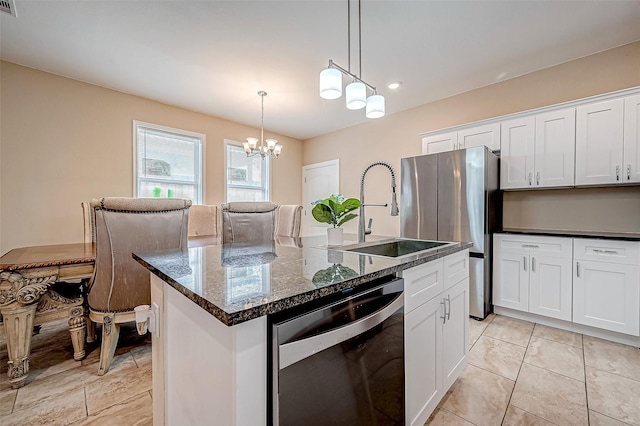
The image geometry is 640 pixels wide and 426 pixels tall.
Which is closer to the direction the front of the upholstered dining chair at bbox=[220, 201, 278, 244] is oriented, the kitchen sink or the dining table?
the dining table

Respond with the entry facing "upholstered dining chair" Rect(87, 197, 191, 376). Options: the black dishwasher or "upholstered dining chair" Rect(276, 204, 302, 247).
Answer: "upholstered dining chair" Rect(276, 204, 302, 247)

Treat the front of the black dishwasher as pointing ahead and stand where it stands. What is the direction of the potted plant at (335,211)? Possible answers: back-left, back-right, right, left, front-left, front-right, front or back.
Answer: back-left

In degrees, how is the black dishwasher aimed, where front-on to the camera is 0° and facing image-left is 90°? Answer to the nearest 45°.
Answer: approximately 315°

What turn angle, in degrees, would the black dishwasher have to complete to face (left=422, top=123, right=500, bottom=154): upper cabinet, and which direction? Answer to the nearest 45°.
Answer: approximately 90° to its left

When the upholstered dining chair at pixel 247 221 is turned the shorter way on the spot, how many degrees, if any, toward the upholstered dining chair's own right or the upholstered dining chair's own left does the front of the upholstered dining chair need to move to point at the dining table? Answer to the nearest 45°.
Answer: approximately 45° to the upholstered dining chair's own left

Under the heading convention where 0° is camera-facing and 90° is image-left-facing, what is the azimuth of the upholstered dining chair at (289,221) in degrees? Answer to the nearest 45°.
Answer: approximately 45°

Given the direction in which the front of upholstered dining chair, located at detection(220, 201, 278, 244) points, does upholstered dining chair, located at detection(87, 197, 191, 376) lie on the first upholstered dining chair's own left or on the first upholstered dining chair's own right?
on the first upholstered dining chair's own left

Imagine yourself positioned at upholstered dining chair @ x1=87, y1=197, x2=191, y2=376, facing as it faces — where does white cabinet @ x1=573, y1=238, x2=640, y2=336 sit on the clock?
The white cabinet is roughly at 4 o'clock from the upholstered dining chair.

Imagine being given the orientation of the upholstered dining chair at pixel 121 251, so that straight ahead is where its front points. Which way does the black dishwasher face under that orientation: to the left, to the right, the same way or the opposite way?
the opposite way

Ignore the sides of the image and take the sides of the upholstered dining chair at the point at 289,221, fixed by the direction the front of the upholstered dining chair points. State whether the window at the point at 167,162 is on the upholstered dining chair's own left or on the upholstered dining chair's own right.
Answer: on the upholstered dining chair's own right

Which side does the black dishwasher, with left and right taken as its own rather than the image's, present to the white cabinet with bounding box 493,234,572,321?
left

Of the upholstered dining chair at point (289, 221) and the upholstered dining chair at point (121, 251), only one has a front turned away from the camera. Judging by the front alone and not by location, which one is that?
the upholstered dining chair at point (121, 251)

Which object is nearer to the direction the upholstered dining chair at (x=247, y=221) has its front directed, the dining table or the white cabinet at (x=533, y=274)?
the dining table

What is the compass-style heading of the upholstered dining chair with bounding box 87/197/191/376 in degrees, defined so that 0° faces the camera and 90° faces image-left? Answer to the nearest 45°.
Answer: approximately 180°
